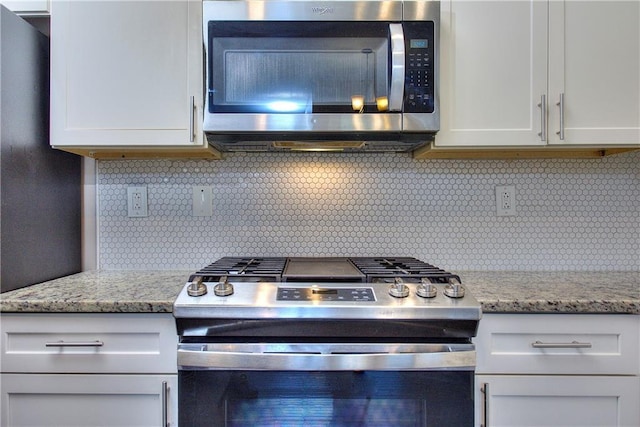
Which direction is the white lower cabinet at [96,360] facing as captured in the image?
toward the camera

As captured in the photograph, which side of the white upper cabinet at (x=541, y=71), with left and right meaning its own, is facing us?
front

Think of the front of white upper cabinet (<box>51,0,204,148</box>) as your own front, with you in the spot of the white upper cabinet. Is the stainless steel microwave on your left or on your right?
on your left

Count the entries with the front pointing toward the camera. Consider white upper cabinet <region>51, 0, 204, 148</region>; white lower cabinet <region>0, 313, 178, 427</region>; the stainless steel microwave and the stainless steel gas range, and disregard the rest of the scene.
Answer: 4

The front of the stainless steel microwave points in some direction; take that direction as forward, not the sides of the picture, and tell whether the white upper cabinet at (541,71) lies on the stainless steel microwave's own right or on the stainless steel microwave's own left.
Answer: on the stainless steel microwave's own left

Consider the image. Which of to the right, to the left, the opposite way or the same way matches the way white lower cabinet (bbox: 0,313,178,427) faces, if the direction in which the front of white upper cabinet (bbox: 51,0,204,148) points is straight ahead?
the same way

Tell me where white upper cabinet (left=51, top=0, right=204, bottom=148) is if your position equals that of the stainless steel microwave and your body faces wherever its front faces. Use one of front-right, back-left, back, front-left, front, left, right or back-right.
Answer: right

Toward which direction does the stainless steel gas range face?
toward the camera

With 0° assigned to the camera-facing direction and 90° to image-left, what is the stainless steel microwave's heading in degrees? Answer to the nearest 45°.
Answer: approximately 0°
